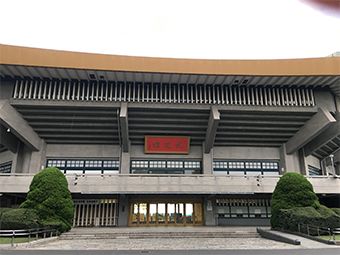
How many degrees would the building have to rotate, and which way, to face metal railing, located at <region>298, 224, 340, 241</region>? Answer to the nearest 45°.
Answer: approximately 45° to its left

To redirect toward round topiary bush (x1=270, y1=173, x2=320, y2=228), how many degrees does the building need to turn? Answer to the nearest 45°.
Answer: approximately 45° to its left

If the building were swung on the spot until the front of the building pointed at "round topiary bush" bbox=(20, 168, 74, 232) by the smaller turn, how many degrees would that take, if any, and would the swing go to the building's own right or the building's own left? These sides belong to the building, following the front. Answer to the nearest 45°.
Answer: approximately 45° to the building's own right

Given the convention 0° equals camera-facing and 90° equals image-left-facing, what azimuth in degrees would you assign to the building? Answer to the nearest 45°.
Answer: approximately 0°

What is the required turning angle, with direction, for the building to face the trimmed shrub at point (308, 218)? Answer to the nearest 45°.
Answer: approximately 45° to its left
